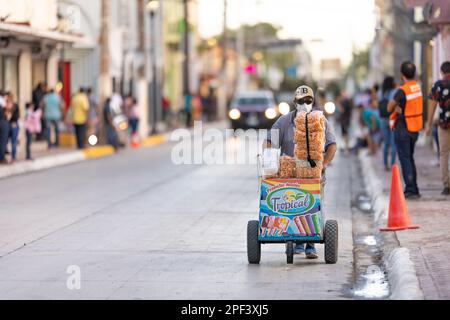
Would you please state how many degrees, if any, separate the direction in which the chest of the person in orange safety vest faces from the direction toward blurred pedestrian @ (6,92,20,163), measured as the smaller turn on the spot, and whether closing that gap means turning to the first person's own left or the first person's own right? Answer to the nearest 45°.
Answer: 0° — they already face them

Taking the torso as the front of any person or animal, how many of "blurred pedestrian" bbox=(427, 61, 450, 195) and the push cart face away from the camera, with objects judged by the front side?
1

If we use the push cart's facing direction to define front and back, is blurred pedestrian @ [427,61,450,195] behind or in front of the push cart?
behind

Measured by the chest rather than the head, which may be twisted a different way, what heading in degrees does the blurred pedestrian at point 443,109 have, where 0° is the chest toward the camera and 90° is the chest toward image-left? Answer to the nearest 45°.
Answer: approximately 180°

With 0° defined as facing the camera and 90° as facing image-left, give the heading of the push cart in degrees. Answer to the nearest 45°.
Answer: approximately 0°

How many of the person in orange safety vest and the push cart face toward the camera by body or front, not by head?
1

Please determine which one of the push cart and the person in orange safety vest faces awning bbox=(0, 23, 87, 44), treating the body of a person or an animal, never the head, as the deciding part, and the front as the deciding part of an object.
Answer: the person in orange safety vest

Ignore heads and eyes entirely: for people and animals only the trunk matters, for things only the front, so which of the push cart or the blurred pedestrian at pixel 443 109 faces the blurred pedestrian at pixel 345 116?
the blurred pedestrian at pixel 443 109

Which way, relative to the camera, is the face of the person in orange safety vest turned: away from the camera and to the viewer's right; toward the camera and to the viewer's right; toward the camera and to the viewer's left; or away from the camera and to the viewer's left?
away from the camera and to the viewer's left

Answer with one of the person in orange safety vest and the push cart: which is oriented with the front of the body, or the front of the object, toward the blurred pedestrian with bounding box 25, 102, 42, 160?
the person in orange safety vest
